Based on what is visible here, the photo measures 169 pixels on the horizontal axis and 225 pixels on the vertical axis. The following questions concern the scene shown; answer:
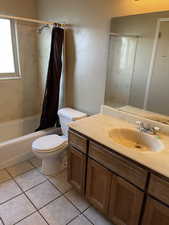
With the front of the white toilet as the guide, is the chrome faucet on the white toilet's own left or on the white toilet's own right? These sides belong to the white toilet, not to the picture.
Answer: on the white toilet's own left

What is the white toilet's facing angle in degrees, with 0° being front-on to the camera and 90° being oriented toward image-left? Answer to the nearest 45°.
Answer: approximately 45°

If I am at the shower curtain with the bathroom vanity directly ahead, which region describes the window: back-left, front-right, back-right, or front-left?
back-right

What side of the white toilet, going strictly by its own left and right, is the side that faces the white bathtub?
right

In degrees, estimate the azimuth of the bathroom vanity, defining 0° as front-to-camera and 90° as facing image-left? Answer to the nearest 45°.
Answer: approximately 45°
